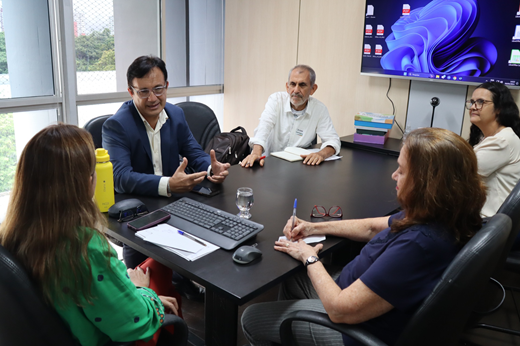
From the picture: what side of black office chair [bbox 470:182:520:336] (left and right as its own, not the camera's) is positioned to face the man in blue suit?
front

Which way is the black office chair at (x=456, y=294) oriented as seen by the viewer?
to the viewer's left

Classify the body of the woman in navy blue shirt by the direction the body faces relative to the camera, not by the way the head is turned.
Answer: to the viewer's left

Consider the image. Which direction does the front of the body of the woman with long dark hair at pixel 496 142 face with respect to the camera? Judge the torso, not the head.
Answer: to the viewer's left

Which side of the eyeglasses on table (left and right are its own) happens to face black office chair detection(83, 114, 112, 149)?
right

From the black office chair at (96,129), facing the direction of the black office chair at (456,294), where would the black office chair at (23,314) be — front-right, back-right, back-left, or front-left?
front-right

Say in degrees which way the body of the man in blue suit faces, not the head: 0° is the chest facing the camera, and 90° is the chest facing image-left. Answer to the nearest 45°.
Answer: approximately 315°

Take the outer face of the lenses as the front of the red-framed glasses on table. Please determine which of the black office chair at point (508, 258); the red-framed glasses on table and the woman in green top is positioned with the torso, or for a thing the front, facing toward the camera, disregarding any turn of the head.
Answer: the red-framed glasses on table

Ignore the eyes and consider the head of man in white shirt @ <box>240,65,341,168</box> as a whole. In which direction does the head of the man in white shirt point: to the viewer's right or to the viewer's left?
to the viewer's left

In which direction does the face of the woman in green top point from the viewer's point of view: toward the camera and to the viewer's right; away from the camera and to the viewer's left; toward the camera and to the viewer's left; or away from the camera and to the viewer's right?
away from the camera and to the viewer's right

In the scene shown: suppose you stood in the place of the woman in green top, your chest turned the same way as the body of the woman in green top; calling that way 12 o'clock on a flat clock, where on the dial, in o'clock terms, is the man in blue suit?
The man in blue suit is roughly at 11 o'clock from the woman in green top.

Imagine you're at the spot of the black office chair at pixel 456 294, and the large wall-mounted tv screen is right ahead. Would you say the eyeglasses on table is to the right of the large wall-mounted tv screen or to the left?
left

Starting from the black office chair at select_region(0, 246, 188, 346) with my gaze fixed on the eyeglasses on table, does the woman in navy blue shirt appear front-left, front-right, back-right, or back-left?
front-right

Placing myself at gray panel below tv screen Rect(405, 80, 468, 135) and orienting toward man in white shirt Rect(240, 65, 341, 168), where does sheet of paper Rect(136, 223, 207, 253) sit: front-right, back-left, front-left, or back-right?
front-left

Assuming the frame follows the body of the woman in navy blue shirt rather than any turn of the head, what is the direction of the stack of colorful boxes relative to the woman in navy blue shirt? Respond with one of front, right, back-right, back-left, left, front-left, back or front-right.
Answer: right
